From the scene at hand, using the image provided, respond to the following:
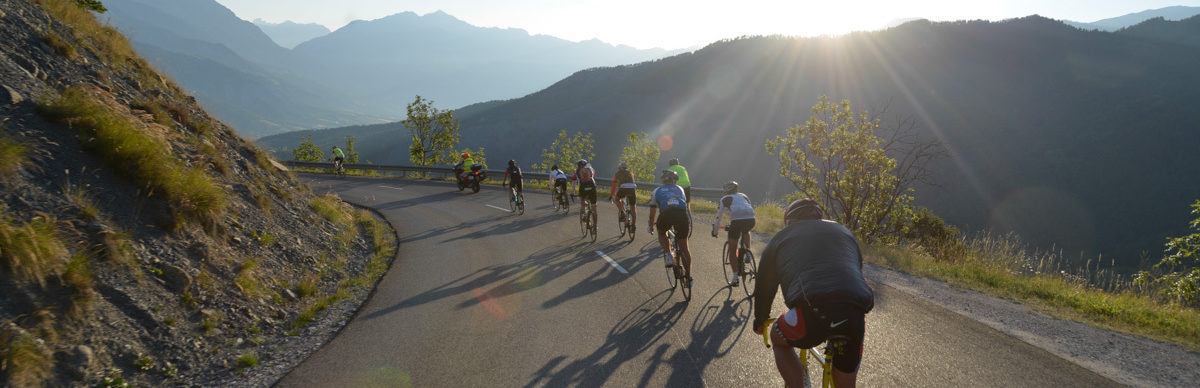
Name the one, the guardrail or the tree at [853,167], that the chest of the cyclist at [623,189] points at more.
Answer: the guardrail

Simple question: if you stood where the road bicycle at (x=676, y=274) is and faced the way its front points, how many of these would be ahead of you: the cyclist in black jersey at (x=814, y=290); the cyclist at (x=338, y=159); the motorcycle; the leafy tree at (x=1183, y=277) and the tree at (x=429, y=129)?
3

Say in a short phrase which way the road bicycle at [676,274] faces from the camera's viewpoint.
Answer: facing away from the viewer and to the left of the viewer

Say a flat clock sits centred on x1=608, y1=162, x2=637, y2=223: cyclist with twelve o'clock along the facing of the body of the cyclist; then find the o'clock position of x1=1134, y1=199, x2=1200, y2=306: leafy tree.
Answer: The leafy tree is roughly at 4 o'clock from the cyclist.

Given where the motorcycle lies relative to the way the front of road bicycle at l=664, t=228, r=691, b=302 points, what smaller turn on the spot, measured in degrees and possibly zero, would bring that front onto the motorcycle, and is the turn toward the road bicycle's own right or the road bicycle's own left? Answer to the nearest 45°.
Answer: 0° — it already faces it

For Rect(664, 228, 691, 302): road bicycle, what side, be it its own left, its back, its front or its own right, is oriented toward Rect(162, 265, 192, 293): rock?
left

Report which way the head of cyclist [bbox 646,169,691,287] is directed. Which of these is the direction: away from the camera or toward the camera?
away from the camera

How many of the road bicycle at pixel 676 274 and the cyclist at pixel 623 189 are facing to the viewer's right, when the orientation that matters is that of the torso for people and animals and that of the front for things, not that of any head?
0

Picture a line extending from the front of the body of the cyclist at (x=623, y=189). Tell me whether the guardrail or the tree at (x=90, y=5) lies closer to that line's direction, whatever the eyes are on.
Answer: the guardrail

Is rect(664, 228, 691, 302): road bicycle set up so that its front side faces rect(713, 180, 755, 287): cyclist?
no

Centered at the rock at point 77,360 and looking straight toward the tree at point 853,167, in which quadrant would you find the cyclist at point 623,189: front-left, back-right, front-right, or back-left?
front-left

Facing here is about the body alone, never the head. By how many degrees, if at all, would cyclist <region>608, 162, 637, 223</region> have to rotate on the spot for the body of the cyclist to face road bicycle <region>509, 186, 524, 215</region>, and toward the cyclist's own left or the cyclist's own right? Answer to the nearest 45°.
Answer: approximately 45° to the cyclist's own left

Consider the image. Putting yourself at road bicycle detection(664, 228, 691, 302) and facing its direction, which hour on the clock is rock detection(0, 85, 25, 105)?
The rock is roughly at 10 o'clock from the road bicycle.

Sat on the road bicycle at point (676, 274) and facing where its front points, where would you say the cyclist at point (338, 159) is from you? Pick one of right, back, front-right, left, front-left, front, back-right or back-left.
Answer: front

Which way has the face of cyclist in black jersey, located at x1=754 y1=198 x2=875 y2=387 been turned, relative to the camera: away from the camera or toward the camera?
away from the camera

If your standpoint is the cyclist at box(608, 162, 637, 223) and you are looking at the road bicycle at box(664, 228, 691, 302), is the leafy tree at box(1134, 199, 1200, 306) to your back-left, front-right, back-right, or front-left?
front-left

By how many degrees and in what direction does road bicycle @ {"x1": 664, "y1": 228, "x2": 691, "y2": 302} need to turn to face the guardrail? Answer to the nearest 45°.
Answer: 0° — it already faces it

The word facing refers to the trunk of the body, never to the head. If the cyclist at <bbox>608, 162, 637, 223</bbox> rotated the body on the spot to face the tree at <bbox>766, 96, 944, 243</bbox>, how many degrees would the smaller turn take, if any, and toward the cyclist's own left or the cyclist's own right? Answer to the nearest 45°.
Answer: approximately 90° to the cyclist's own right

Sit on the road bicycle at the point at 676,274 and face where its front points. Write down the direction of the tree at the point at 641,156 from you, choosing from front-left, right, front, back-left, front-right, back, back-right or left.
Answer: front-right

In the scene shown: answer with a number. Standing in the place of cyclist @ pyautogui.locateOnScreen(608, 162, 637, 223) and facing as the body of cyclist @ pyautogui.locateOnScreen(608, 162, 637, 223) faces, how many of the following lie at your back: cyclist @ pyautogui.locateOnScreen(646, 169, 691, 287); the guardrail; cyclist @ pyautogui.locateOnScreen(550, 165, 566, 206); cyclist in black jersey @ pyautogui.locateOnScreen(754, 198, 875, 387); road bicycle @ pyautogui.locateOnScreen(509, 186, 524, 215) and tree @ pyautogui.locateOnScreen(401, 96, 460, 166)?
2

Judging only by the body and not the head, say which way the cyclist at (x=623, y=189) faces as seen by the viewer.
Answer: away from the camera
